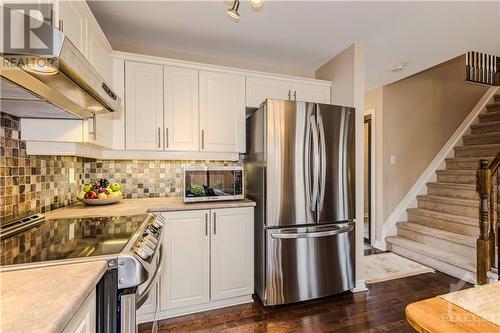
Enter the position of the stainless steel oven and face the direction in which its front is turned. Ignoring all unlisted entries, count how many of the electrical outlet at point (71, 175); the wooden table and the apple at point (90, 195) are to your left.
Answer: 2

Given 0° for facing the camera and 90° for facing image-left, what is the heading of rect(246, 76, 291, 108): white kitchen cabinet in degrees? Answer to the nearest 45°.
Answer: approximately 315°

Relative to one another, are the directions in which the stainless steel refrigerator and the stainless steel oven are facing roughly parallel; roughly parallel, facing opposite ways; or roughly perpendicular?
roughly perpendicular

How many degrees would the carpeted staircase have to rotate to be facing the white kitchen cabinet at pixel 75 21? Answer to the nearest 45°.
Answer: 0° — it already faces it

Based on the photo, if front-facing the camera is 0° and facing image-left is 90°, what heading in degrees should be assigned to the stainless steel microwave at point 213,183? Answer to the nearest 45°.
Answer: approximately 0°

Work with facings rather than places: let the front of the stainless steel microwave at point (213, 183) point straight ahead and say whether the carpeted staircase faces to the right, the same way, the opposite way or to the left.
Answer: to the right

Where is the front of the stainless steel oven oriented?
to the viewer's right

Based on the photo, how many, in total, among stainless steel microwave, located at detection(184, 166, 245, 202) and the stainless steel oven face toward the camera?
1

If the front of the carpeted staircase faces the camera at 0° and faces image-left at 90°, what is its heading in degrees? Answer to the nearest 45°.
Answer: approximately 45°

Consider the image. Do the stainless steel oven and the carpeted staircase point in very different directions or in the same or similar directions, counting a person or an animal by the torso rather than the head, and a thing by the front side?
very different directions
